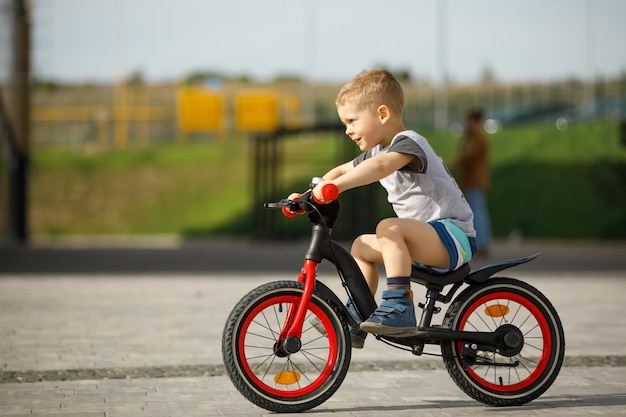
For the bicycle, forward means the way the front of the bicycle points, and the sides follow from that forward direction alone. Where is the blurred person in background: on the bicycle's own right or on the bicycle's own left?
on the bicycle's own right

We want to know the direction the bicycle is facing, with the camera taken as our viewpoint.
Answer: facing to the left of the viewer

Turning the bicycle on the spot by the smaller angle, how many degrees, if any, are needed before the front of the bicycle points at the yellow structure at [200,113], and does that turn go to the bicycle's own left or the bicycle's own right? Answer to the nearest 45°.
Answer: approximately 90° to the bicycle's own right

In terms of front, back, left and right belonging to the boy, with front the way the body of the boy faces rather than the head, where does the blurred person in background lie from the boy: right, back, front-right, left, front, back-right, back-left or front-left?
right

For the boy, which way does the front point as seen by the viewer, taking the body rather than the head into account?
to the viewer's left
